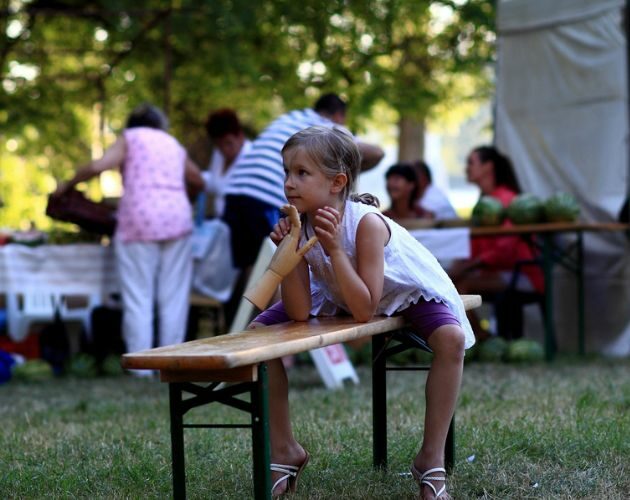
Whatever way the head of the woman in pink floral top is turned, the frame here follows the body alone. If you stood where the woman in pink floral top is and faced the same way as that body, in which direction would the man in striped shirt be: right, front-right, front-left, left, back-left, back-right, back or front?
back-right

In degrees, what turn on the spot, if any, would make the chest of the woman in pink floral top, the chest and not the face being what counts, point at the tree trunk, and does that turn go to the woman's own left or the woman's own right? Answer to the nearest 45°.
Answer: approximately 45° to the woman's own right

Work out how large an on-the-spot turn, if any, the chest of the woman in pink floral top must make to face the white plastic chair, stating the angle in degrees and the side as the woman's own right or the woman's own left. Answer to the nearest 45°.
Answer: approximately 45° to the woman's own left

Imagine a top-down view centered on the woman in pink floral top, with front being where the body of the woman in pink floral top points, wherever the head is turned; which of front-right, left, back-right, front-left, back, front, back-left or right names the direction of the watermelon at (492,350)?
right

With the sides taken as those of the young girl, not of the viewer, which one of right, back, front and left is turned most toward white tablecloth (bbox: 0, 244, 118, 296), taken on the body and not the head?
right

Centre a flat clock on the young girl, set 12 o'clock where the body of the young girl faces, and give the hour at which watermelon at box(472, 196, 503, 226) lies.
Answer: The watermelon is roughly at 5 o'clock from the young girl.

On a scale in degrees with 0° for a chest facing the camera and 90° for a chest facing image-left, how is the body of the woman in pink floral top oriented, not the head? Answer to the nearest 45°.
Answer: approximately 180°

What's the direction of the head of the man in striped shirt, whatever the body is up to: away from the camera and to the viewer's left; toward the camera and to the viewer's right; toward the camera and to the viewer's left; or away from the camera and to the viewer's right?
away from the camera and to the viewer's right

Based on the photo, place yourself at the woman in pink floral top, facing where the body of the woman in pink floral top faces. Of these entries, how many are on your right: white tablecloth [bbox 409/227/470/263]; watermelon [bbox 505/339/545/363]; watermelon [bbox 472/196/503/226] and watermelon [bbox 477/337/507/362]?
4

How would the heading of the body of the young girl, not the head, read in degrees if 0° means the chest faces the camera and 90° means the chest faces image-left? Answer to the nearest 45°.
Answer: approximately 45°

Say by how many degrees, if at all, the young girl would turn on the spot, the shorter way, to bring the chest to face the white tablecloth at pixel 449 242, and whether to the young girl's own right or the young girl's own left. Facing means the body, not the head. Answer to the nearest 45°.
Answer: approximately 135° to the young girl's own right

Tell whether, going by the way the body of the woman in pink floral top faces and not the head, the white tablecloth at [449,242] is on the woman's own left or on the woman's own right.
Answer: on the woman's own right

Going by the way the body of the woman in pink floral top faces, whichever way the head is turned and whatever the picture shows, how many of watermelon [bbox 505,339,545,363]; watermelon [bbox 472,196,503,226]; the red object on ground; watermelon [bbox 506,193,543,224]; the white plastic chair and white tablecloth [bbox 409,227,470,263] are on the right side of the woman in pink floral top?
4

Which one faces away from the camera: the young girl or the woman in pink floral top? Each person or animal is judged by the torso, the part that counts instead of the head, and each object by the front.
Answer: the woman in pink floral top

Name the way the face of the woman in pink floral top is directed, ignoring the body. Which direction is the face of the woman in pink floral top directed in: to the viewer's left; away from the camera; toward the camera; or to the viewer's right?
away from the camera
